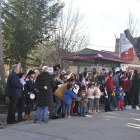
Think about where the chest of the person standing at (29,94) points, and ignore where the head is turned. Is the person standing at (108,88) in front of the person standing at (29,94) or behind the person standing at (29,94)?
in front

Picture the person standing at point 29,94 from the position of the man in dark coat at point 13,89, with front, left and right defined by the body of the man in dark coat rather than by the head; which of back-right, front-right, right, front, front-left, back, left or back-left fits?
front-left

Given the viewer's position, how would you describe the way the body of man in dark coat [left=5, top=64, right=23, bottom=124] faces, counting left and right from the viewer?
facing to the right of the viewer

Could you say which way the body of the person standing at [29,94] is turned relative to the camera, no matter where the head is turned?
to the viewer's right
